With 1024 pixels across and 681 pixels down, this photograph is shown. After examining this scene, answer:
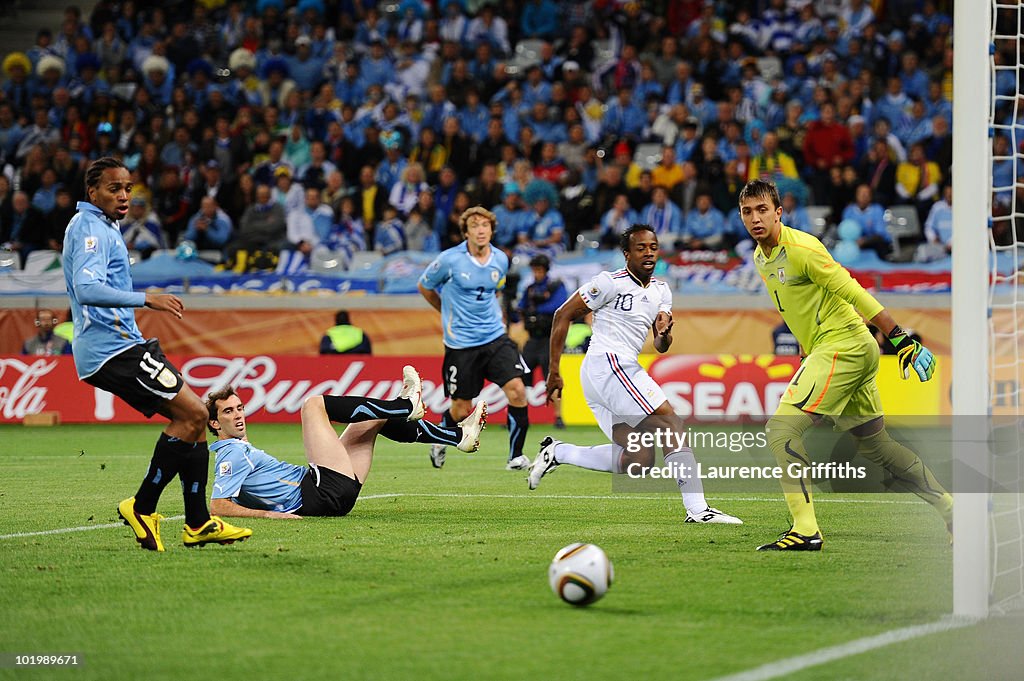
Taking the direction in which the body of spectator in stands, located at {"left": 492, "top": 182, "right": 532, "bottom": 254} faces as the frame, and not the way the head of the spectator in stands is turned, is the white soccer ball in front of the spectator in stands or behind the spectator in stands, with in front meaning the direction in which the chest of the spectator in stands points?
in front

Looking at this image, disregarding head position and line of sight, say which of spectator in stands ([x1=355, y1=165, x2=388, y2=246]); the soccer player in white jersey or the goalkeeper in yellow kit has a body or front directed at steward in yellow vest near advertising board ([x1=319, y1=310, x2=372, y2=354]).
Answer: spectator in stands ([x1=355, y1=165, x2=388, y2=246])

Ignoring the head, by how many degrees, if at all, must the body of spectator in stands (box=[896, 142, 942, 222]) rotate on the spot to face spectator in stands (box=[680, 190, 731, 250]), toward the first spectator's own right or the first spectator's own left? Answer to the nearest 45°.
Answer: approximately 45° to the first spectator's own right

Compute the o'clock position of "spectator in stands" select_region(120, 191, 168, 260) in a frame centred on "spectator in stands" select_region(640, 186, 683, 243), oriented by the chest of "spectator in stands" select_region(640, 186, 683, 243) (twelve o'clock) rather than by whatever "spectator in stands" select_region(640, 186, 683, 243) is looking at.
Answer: "spectator in stands" select_region(120, 191, 168, 260) is roughly at 3 o'clock from "spectator in stands" select_region(640, 186, 683, 243).

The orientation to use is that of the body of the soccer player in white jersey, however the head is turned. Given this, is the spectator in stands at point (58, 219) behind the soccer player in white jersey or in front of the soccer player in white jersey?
behind

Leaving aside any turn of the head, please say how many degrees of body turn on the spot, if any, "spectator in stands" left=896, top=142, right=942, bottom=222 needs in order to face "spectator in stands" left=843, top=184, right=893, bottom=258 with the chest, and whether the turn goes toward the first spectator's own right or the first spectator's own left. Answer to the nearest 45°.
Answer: approximately 45° to the first spectator's own right

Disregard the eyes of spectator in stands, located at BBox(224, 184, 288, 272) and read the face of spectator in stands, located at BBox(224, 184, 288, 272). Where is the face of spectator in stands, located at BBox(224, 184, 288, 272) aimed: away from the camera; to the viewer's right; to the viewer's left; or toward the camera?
toward the camera

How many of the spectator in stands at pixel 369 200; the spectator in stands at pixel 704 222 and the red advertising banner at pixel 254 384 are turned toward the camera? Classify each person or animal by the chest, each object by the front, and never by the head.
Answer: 3

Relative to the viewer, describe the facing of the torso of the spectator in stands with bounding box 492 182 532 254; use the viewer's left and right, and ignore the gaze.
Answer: facing the viewer

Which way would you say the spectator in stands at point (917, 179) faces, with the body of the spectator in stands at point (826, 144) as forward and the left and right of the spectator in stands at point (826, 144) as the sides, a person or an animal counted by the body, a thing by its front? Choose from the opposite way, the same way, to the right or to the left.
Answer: the same way

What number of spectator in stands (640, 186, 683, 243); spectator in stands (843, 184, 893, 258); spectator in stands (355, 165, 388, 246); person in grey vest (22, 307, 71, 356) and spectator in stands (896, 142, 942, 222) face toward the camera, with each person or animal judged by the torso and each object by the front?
5

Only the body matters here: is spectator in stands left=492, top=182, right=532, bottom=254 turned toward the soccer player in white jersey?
yes

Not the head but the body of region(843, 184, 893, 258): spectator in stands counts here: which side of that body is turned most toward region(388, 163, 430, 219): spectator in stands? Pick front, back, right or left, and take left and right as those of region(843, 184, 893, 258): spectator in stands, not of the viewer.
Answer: right

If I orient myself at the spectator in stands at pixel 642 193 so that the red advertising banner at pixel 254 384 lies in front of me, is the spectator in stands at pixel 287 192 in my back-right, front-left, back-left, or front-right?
front-right

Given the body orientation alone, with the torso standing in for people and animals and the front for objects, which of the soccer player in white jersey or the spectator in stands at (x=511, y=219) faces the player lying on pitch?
the spectator in stands

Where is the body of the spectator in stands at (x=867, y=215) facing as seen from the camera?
toward the camera

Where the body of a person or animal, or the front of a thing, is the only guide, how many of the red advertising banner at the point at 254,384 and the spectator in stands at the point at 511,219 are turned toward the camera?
2
